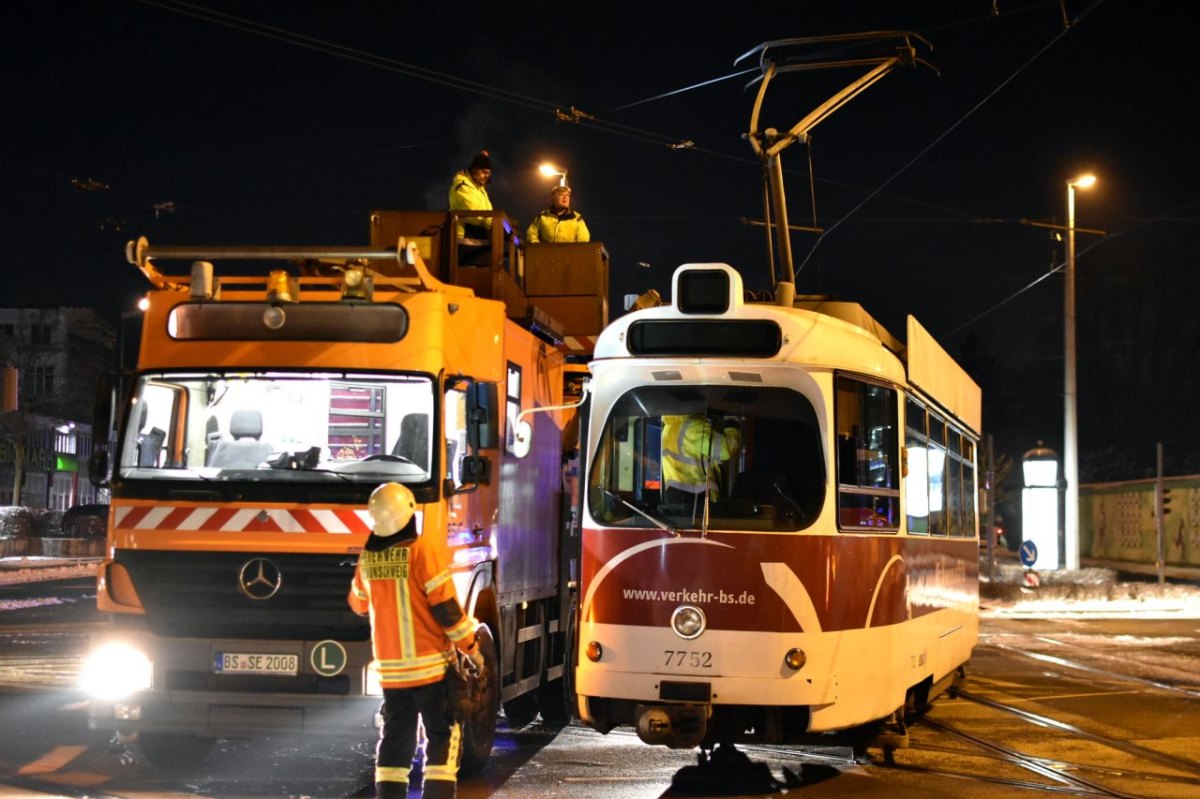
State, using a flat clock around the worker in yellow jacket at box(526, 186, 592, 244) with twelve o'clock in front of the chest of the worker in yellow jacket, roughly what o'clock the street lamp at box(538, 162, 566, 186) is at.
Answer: The street lamp is roughly at 6 o'clock from the worker in yellow jacket.

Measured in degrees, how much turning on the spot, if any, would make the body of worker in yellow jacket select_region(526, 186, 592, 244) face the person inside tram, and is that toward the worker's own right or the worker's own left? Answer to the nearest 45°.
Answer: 0° — they already face them

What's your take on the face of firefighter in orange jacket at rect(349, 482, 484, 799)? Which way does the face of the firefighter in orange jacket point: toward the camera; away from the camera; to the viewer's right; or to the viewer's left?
away from the camera

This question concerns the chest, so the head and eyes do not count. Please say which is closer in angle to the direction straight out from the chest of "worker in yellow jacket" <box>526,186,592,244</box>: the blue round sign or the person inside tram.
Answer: the person inside tram

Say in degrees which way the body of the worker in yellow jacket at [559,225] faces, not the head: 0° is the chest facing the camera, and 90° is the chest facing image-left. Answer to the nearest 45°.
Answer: approximately 0°

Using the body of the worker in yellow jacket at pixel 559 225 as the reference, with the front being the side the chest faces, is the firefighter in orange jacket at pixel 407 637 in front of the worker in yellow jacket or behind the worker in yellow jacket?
in front

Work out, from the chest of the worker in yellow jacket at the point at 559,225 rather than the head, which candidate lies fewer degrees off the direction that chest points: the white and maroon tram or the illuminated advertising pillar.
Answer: the white and maroon tram

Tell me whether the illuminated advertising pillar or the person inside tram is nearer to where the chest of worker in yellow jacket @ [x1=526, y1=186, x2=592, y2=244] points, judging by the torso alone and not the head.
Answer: the person inside tram

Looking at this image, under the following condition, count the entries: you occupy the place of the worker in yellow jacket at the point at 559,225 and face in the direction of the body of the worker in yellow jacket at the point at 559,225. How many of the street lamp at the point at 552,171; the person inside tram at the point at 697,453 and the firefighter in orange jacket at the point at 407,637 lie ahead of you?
2

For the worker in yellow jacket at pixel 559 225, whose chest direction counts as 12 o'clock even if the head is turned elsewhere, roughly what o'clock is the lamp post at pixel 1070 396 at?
The lamp post is roughly at 7 o'clock from the worker in yellow jacket.
